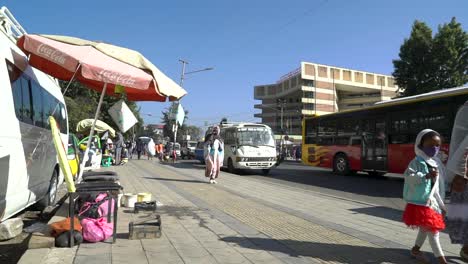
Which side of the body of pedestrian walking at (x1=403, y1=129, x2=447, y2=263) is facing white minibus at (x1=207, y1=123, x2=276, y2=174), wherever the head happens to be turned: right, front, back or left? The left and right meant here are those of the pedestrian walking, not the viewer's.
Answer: back

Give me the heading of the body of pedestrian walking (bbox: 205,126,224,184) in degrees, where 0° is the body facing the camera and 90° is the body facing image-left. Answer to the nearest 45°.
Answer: approximately 0°

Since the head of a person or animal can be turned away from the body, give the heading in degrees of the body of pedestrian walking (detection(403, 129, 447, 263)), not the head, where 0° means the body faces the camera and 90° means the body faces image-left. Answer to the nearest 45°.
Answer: approximately 315°
